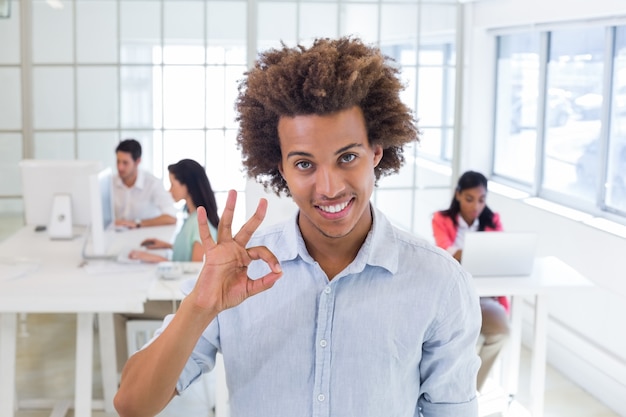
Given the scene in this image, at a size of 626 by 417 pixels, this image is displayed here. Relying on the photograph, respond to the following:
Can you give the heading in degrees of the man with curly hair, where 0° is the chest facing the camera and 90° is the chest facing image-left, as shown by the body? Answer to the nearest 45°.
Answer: approximately 0°

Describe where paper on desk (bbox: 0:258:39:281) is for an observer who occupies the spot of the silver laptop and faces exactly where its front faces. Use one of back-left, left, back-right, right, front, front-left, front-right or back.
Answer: left

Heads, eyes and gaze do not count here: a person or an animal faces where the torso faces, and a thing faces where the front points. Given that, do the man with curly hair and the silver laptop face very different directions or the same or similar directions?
very different directions

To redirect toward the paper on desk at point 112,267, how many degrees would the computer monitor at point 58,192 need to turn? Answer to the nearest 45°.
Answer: approximately 180°

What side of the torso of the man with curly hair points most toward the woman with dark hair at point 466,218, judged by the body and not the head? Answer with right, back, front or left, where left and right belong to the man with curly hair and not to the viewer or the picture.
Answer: back

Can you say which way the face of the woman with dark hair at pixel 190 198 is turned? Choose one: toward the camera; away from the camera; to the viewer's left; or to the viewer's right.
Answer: to the viewer's left

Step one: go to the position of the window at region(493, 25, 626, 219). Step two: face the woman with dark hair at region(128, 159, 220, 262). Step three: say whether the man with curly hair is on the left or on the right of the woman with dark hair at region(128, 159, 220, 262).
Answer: left

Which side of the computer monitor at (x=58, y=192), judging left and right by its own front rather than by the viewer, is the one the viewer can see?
back

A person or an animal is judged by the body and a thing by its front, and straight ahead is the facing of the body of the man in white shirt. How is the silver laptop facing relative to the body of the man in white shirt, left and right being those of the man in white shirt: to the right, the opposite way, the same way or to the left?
the opposite way
